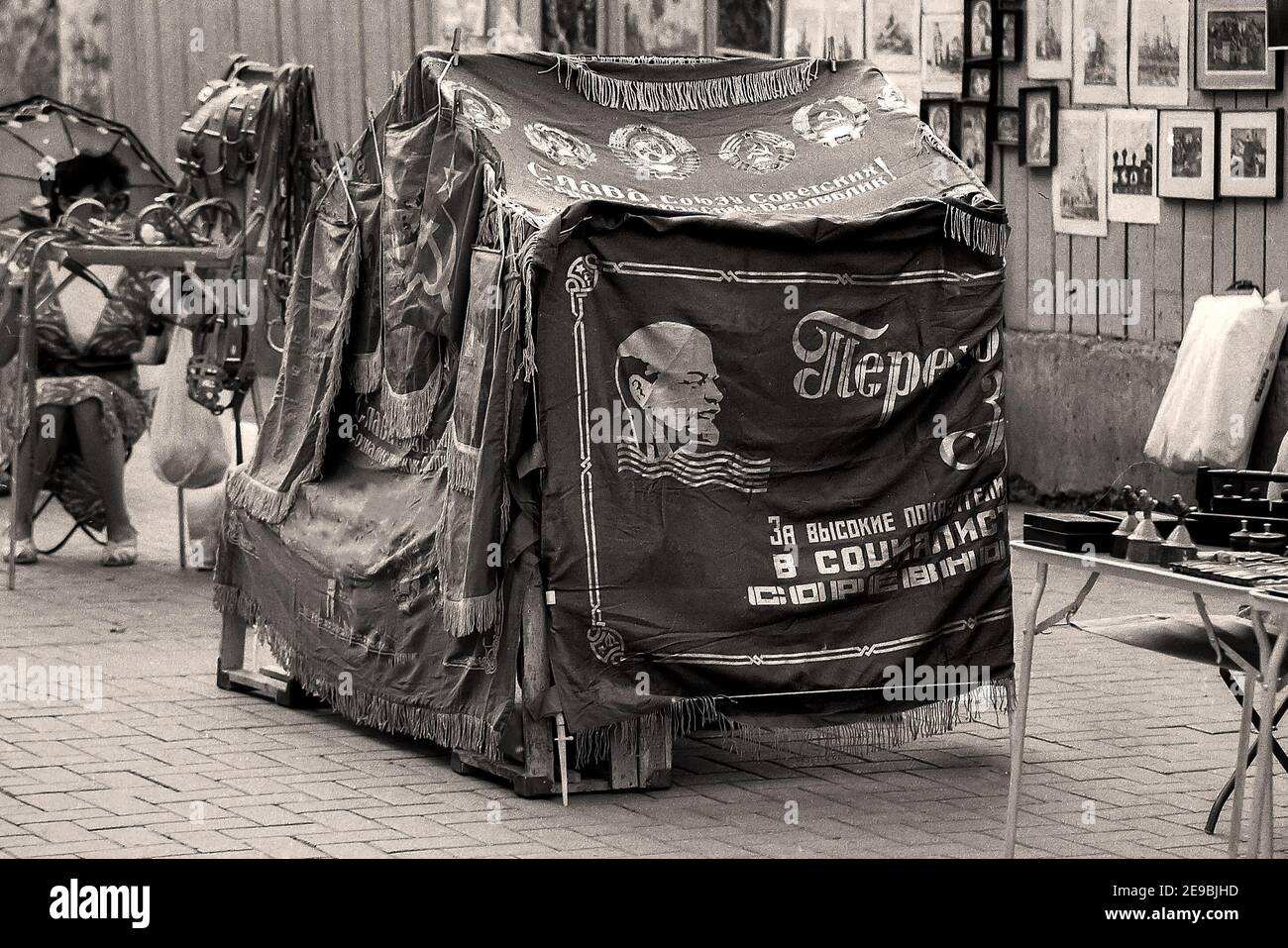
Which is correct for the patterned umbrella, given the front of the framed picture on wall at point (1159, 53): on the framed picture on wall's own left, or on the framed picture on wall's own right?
on the framed picture on wall's own right

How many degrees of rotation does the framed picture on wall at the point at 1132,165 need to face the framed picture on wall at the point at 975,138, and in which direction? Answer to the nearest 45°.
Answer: approximately 135° to its right

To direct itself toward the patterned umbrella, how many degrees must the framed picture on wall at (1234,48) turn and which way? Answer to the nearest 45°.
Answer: approximately 90° to its right

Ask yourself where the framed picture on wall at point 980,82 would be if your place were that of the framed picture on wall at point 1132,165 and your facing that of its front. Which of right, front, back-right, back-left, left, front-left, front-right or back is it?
back-right

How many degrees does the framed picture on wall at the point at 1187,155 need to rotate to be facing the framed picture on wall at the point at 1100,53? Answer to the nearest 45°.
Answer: approximately 135° to its right
